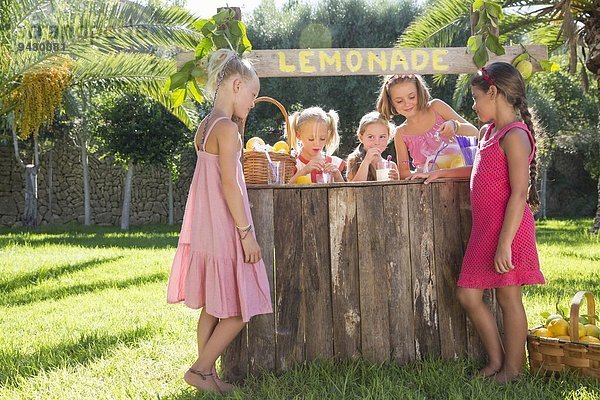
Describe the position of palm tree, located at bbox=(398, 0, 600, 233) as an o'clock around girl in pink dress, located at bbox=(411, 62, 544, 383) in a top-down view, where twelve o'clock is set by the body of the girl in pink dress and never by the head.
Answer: The palm tree is roughly at 3 o'clock from the girl in pink dress.

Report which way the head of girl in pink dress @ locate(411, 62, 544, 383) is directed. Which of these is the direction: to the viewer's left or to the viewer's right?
to the viewer's left

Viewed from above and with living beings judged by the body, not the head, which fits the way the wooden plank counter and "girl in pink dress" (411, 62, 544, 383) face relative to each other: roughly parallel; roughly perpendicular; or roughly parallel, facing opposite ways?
roughly perpendicular

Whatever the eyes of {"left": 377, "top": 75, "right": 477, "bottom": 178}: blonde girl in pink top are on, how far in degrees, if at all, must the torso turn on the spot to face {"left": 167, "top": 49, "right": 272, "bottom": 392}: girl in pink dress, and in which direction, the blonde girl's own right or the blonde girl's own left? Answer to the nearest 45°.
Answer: approximately 45° to the blonde girl's own right

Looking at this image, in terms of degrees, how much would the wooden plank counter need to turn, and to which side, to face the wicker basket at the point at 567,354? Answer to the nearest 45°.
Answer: approximately 90° to its left

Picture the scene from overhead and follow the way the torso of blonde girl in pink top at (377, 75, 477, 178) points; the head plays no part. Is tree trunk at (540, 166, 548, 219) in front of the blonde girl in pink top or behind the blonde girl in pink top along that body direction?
behind

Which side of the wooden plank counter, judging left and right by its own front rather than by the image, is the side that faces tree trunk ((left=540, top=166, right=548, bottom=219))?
back

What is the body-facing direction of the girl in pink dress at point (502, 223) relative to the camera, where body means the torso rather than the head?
to the viewer's left

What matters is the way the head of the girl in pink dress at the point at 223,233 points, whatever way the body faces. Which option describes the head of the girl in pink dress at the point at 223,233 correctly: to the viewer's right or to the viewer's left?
to the viewer's right

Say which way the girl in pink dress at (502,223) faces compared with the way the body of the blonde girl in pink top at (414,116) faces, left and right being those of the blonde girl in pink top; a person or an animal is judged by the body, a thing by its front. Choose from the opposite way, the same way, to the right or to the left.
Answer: to the right
